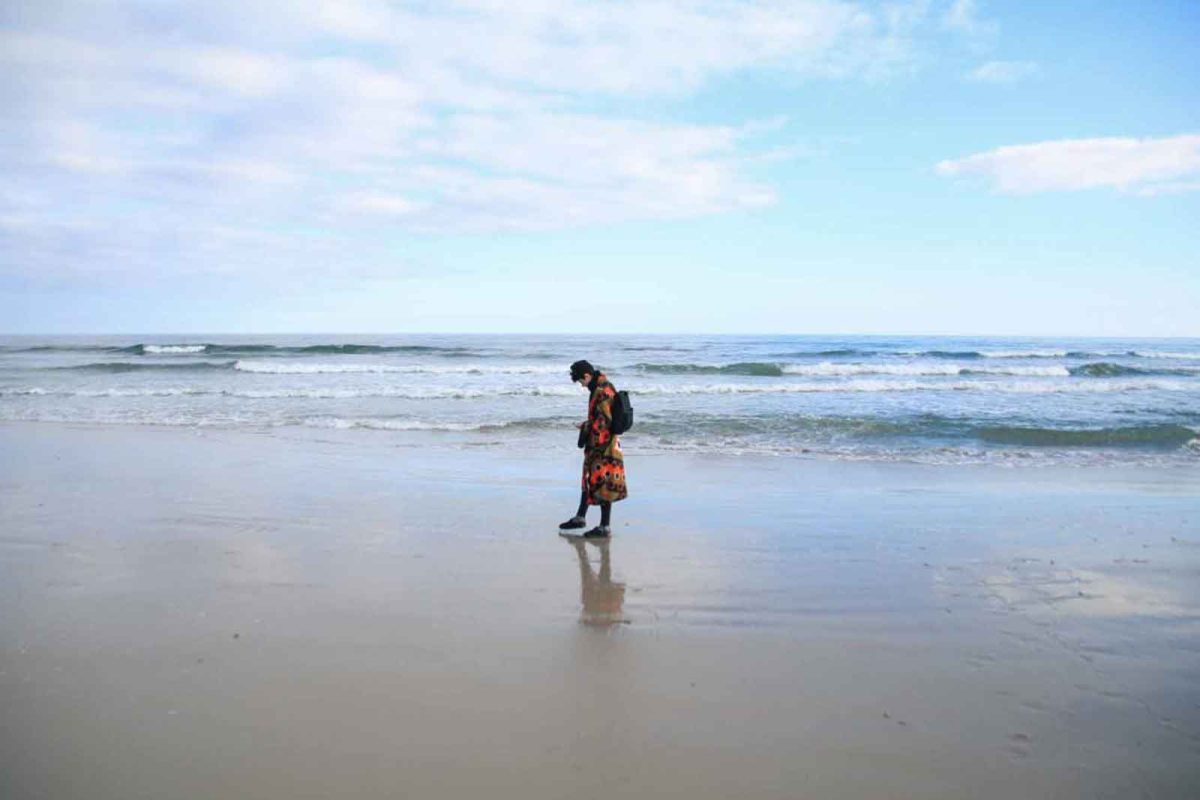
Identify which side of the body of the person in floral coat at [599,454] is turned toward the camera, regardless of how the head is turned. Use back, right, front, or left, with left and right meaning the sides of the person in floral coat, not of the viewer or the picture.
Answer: left
